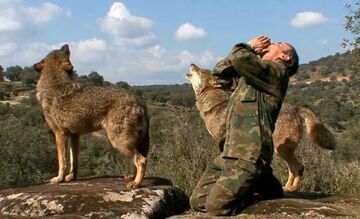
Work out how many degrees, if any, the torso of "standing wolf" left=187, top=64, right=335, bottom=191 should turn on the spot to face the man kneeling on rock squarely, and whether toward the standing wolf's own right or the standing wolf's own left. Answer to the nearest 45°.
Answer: approximately 90° to the standing wolf's own left

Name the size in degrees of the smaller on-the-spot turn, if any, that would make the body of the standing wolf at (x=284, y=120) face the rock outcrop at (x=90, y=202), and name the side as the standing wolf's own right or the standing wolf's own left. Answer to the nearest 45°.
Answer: approximately 45° to the standing wolf's own left

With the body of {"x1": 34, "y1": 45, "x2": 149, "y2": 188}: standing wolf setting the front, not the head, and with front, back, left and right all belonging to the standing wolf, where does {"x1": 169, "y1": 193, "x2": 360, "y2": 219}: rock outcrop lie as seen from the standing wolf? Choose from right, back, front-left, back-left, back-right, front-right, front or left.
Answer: back-left

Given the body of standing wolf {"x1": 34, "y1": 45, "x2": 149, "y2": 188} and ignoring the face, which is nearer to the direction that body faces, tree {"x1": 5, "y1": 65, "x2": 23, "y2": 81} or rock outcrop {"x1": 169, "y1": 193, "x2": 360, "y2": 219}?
the tree

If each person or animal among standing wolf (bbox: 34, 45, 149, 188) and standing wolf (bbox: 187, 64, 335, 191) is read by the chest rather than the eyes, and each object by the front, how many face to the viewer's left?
2

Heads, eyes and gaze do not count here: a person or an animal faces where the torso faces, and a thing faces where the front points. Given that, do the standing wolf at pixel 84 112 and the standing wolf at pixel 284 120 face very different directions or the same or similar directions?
same or similar directions

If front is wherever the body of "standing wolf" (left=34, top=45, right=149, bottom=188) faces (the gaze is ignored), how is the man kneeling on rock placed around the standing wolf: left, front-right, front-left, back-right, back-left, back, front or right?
back-left

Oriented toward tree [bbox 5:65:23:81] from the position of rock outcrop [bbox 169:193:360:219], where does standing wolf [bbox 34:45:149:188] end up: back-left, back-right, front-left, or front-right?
front-left

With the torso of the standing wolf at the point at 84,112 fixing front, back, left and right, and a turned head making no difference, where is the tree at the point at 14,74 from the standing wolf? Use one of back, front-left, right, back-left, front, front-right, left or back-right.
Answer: right

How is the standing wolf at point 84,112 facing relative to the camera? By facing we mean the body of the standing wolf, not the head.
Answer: to the viewer's left

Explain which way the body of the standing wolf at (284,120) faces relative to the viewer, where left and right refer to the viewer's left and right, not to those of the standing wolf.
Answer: facing to the left of the viewer

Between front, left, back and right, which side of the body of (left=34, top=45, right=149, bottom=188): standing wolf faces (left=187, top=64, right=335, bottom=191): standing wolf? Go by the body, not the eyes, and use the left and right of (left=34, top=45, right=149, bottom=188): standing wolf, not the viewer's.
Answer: back
